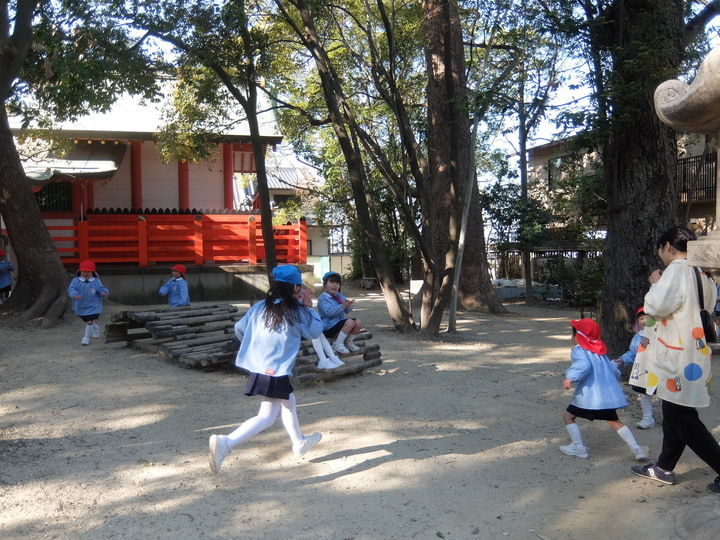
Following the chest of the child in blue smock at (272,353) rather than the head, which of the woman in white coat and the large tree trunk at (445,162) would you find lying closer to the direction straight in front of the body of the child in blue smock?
the large tree trunk

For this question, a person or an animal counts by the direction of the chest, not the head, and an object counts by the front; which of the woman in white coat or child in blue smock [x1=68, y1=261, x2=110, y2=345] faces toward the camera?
the child in blue smock

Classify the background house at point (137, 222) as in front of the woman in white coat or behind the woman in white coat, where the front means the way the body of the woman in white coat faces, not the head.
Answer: in front

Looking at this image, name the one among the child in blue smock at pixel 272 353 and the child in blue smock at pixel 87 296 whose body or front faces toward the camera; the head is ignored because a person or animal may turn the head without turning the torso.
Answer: the child in blue smock at pixel 87 296

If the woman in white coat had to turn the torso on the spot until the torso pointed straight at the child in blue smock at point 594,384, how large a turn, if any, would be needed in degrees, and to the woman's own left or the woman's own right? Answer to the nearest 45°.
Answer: approximately 45° to the woman's own right

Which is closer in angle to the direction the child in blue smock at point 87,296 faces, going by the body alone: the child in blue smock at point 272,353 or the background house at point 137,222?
the child in blue smock

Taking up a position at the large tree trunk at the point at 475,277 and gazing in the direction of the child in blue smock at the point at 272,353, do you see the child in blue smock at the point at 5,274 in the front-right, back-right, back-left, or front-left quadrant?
front-right

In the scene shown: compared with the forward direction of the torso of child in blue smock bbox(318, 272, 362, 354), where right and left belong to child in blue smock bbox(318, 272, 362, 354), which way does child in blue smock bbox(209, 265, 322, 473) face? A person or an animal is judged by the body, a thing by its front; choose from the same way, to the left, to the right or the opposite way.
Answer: to the left

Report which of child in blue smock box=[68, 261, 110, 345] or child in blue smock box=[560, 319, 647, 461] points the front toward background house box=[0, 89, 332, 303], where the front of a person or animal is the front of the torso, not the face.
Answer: child in blue smock box=[560, 319, 647, 461]

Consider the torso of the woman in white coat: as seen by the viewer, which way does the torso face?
to the viewer's left

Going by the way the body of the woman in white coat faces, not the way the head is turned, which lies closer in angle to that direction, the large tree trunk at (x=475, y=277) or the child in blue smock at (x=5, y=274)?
the child in blue smock

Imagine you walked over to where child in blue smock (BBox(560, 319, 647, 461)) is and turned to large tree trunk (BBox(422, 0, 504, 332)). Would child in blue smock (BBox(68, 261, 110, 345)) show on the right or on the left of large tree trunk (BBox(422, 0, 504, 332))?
left

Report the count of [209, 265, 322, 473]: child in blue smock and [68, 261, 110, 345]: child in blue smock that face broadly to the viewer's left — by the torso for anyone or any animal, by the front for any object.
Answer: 0

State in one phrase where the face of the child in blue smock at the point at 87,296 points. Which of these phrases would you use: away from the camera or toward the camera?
toward the camera

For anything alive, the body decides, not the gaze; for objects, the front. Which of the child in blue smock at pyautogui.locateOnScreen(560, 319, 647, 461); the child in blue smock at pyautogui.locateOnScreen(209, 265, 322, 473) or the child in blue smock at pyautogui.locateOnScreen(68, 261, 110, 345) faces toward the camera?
the child in blue smock at pyautogui.locateOnScreen(68, 261, 110, 345)

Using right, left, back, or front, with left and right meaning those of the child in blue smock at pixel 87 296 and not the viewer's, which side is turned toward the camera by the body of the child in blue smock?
front
